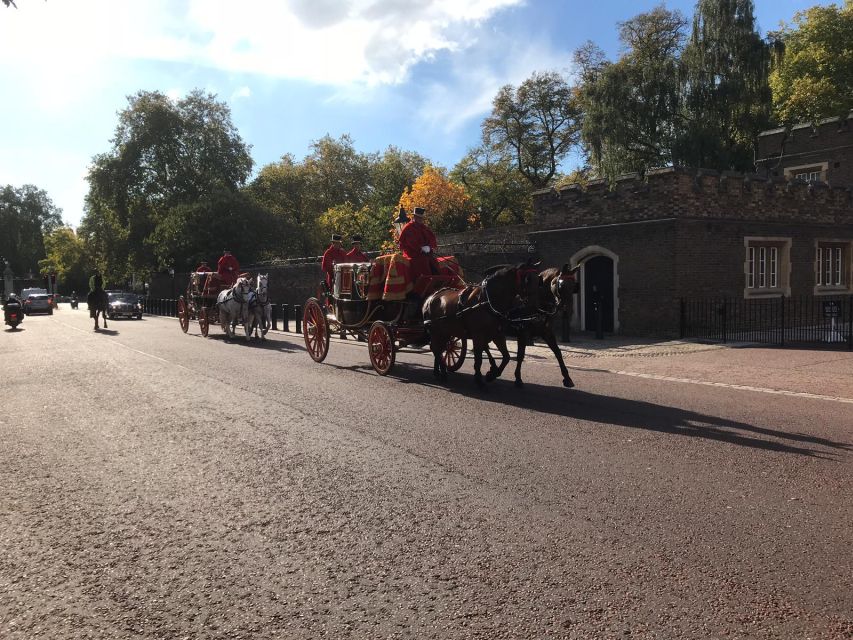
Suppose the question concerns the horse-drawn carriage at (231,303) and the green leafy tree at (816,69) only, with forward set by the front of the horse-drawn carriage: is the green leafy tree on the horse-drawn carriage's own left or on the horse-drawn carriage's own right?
on the horse-drawn carriage's own left

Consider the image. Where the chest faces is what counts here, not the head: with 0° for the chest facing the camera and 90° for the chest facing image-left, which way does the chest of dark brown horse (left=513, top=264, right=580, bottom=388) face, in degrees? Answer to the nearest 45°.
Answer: approximately 315°

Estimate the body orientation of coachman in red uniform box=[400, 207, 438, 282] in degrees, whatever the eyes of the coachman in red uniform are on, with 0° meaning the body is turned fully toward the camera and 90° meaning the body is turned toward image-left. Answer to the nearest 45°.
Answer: approximately 315°

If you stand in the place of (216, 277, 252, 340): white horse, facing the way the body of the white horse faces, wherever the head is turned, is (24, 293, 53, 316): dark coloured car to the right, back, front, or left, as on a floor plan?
back

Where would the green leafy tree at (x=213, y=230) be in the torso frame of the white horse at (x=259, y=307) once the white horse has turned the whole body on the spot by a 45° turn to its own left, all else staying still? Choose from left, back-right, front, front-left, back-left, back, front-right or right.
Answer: left

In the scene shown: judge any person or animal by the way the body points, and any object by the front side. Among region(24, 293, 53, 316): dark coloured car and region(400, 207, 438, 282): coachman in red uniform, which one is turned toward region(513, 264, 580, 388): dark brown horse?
the coachman in red uniform

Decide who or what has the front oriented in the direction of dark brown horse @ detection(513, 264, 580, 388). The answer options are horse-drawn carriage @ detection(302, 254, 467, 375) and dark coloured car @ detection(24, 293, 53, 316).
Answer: the horse-drawn carriage
